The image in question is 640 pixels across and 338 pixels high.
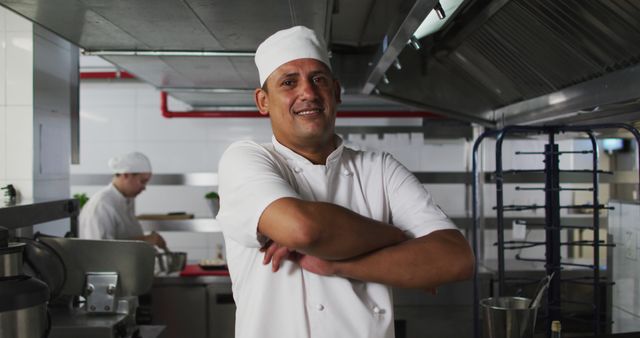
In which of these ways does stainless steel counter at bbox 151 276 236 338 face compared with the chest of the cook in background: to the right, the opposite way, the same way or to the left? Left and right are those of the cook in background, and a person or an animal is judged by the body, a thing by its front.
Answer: to the right

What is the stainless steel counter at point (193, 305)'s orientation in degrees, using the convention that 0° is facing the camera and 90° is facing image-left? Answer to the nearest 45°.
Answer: approximately 0°

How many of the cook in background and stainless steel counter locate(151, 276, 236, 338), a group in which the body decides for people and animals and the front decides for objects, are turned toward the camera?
1

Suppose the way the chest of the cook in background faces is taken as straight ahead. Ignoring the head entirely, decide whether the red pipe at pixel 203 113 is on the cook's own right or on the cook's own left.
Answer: on the cook's own left

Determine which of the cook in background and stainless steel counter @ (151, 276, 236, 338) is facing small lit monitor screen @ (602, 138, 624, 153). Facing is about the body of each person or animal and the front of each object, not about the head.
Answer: the cook in background

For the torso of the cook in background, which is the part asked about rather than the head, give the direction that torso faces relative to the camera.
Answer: to the viewer's right

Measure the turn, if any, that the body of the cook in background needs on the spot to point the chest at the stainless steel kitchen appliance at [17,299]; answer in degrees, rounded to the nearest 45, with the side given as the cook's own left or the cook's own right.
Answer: approximately 90° to the cook's own right

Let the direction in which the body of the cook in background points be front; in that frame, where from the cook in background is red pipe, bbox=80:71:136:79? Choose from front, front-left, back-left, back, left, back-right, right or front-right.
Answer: left
